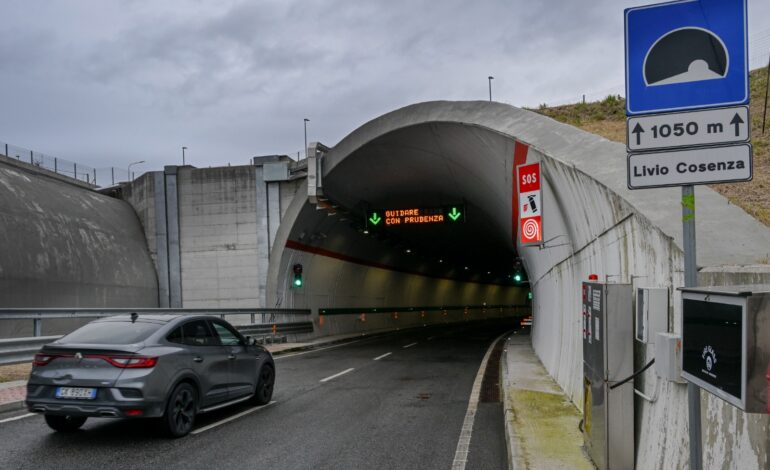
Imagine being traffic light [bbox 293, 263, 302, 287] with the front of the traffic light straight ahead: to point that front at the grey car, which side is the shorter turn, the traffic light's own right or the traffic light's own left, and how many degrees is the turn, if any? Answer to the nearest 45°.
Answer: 0° — it already faces it

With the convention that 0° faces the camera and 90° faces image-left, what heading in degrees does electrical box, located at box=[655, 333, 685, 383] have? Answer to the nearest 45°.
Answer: approximately 45°

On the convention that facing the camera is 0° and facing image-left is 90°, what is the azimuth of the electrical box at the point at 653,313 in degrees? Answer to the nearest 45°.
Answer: approximately 45°

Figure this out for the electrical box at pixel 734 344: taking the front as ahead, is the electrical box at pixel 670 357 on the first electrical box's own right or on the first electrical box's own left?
on the first electrical box's own right

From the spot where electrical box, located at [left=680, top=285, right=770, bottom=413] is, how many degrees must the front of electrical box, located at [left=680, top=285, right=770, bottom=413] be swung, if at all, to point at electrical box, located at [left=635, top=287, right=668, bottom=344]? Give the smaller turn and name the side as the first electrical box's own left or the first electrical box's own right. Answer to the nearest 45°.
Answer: approximately 135° to the first electrical box's own right

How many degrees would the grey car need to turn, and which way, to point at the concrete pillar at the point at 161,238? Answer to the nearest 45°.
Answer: approximately 45° to its left

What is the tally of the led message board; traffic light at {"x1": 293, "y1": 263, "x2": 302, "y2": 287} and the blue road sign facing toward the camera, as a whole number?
3

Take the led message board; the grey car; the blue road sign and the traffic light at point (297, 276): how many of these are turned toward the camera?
3
